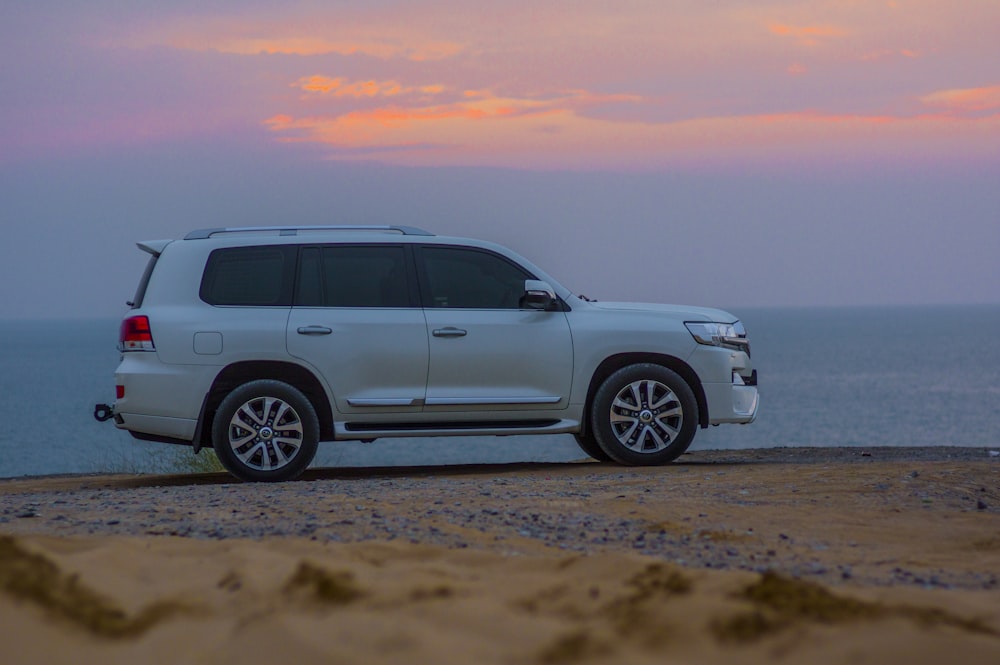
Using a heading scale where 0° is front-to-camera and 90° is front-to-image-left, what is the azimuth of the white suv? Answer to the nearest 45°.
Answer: approximately 270°
